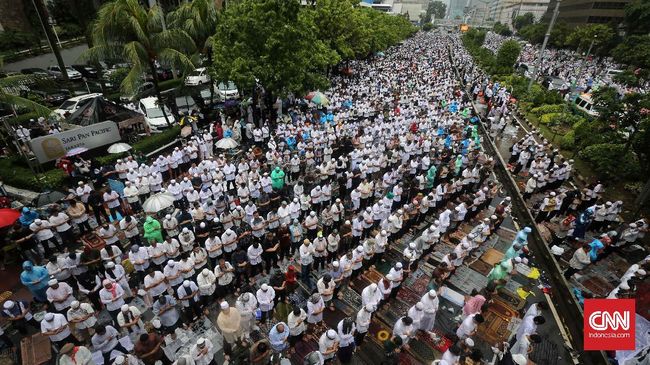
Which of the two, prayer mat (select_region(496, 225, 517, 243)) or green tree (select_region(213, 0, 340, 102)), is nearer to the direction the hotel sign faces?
the prayer mat

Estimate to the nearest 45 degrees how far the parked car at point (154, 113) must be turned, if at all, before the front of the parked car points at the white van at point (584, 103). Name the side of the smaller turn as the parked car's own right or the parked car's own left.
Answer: approximately 45° to the parked car's own left

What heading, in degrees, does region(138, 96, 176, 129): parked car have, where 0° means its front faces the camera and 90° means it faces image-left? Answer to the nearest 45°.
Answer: approximately 315°

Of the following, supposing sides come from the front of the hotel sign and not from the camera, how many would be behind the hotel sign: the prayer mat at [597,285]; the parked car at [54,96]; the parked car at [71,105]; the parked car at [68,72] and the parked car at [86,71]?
4

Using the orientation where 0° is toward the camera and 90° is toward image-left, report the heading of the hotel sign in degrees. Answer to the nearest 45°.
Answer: approximately 0°

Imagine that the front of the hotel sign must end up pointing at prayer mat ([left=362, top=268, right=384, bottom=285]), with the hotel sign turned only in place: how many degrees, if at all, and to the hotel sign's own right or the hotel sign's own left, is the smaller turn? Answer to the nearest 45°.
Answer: approximately 45° to the hotel sign's own left

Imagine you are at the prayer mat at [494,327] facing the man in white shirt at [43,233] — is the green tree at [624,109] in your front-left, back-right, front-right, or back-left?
back-right

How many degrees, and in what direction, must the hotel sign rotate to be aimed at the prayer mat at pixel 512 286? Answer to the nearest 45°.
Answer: approximately 45° to its left

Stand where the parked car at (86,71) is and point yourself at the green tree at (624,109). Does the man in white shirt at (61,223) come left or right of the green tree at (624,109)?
right
